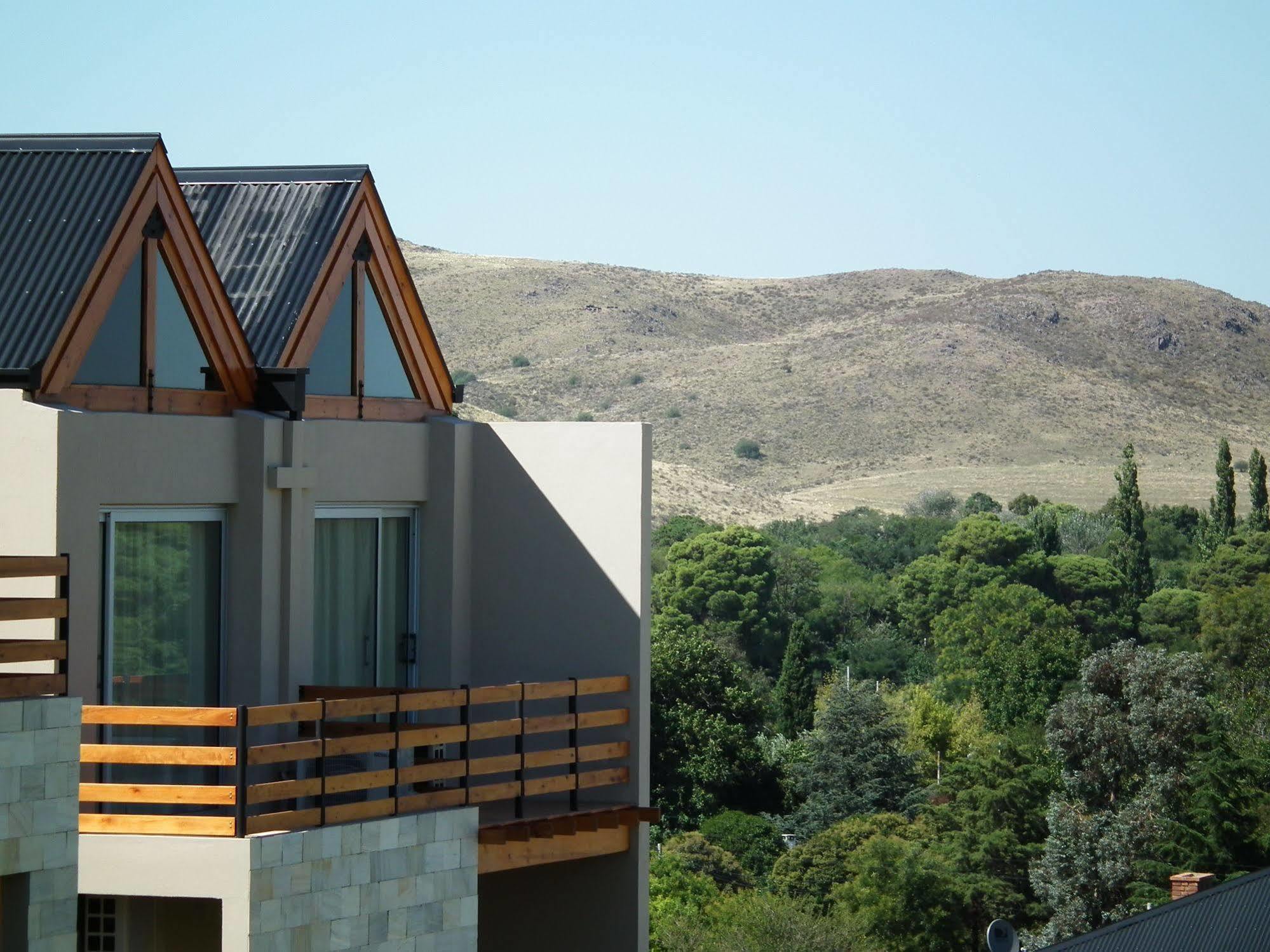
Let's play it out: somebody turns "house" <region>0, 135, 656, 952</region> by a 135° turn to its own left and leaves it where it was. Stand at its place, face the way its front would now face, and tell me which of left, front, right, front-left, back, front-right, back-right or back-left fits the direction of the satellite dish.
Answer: front-right

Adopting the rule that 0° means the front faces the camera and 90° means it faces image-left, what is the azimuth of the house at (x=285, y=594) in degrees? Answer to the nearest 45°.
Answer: approximately 315°
